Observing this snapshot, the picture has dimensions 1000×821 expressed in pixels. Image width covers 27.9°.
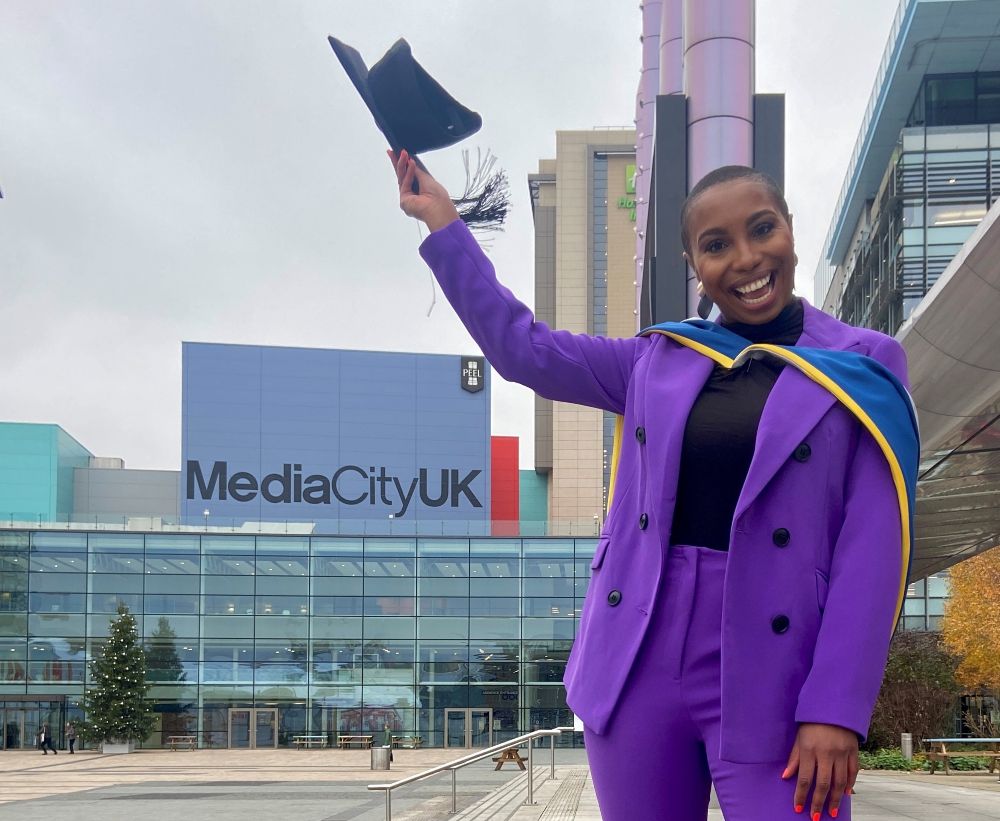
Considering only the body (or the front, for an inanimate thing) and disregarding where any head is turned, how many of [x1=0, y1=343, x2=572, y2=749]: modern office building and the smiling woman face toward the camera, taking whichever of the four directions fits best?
2

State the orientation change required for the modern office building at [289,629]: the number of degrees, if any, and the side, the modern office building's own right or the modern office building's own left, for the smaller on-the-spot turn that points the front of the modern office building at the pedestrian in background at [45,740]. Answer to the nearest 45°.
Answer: approximately 90° to the modern office building's own right

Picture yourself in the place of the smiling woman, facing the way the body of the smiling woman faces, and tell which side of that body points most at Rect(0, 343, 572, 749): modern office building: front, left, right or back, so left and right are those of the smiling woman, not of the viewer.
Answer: back

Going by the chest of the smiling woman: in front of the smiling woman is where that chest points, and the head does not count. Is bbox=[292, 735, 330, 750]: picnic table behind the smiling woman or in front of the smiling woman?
behind

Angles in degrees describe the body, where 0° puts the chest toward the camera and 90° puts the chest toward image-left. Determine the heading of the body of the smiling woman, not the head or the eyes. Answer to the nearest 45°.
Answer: approximately 0°

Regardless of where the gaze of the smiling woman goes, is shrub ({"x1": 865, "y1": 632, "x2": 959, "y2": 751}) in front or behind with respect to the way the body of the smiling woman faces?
behind

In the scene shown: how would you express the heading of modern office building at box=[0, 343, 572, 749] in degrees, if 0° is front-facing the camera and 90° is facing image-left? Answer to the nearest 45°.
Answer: approximately 0°

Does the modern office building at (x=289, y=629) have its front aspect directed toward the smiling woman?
yes

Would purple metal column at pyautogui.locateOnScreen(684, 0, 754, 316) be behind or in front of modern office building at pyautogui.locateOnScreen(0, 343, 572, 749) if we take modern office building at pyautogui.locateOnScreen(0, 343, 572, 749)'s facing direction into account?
in front
